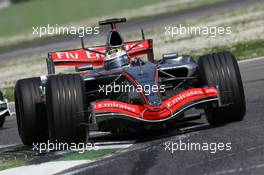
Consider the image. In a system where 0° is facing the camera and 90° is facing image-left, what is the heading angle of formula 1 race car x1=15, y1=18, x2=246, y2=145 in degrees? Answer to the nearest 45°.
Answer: approximately 0°
